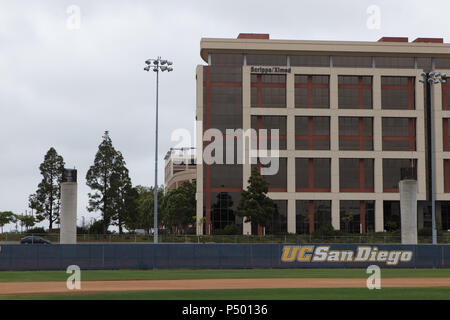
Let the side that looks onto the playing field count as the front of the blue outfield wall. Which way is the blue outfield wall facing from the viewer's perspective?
toward the camera
